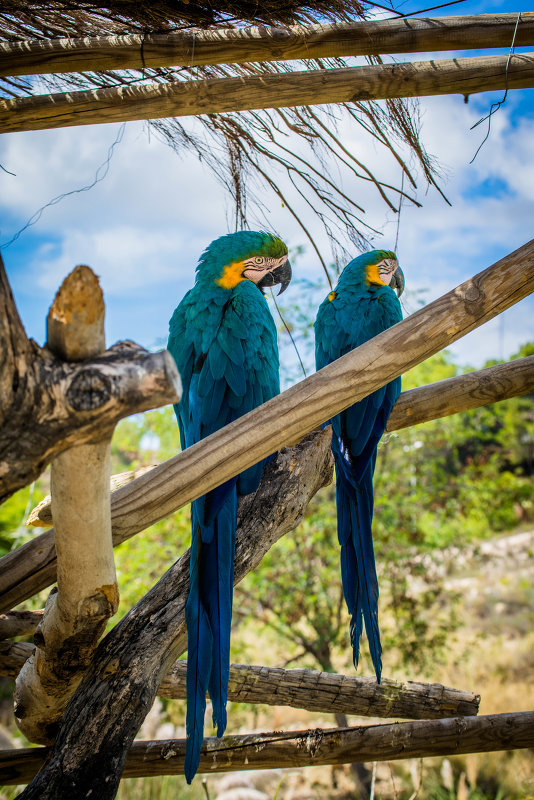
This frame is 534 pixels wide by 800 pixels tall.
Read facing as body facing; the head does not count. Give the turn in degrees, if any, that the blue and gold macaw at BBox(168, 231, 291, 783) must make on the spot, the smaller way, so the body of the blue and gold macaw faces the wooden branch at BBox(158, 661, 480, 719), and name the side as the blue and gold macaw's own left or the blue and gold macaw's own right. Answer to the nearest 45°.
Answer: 0° — it already faces it

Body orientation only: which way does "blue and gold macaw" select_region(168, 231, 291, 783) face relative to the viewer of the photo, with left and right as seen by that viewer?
facing away from the viewer and to the right of the viewer
